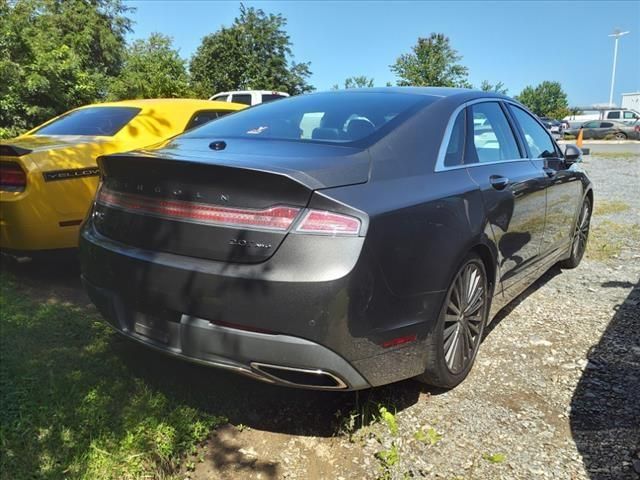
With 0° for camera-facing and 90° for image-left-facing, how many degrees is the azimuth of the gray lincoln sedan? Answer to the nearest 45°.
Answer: approximately 225°

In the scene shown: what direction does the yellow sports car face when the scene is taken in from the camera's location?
facing away from the viewer and to the right of the viewer

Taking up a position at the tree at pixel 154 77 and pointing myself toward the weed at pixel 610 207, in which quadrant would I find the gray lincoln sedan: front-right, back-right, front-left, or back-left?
front-right

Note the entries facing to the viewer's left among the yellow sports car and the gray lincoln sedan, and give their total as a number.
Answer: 0

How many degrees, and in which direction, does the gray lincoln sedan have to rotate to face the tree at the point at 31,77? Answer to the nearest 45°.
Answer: approximately 90° to its left

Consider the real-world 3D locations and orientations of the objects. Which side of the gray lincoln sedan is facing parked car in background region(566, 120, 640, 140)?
front

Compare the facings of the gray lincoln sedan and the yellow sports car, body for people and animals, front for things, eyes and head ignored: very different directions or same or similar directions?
same or similar directions

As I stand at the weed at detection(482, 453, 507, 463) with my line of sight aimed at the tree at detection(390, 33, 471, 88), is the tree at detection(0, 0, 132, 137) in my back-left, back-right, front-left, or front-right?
front-left

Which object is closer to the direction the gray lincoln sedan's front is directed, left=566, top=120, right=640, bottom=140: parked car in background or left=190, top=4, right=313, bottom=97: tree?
the parked car in background

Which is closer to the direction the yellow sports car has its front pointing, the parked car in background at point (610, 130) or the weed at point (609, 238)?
the parked car in background

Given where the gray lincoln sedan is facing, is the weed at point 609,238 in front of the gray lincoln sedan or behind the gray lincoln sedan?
in front

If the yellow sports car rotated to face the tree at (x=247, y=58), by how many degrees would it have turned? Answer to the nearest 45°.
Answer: approximately 45° to its left

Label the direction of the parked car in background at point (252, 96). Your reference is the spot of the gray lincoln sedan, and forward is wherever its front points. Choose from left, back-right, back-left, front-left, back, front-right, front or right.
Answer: front-left

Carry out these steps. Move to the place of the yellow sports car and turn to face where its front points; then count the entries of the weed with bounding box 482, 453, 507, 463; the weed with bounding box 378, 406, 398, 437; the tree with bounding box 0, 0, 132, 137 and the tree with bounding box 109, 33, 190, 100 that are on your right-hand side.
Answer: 2

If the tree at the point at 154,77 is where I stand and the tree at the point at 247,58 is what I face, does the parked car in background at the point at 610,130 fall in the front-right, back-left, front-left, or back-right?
front-right

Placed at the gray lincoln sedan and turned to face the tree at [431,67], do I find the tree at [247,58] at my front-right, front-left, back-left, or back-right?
front-left
